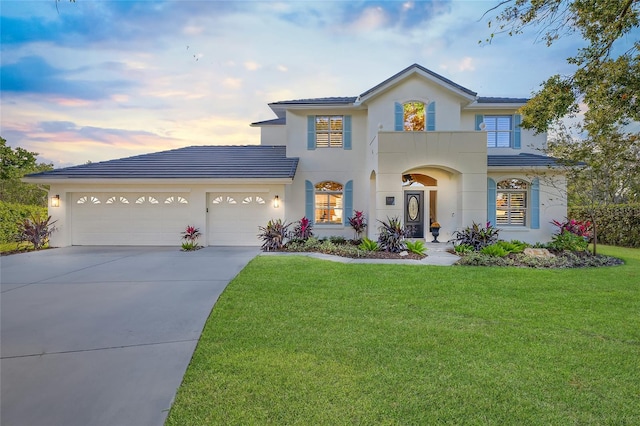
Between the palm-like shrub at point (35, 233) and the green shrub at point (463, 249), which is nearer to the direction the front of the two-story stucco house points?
the green shrub

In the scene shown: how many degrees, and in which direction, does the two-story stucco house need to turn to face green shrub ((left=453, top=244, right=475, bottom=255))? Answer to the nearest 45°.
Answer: approximately 45° to its left

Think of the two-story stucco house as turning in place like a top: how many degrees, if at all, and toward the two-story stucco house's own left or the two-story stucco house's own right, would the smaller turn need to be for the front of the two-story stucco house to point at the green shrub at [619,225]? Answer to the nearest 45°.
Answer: approximately 90° to the two-story stucco house's own left

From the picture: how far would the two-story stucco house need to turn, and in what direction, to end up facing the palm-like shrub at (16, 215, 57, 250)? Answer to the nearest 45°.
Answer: approximately 90° to its right

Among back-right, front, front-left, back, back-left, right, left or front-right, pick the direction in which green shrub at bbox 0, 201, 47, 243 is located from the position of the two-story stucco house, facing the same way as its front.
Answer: right

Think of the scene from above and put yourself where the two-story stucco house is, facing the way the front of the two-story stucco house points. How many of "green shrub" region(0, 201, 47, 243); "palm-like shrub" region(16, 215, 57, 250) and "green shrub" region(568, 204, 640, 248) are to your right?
2

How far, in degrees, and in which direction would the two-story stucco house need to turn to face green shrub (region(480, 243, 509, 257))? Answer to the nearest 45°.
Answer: approximately 45° to its left

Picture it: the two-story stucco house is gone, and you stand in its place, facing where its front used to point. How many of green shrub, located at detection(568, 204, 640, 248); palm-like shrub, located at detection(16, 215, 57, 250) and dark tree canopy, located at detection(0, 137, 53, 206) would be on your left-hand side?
1

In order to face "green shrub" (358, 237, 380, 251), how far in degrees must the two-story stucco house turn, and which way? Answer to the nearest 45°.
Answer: approximately 45° to its left

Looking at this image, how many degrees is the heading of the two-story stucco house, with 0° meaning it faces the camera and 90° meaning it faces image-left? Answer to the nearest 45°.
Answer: approximately 0°

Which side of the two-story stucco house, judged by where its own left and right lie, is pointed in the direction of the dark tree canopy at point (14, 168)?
right

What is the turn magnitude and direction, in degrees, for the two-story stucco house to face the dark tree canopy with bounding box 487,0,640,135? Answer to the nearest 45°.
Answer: approximately 45° to its left
